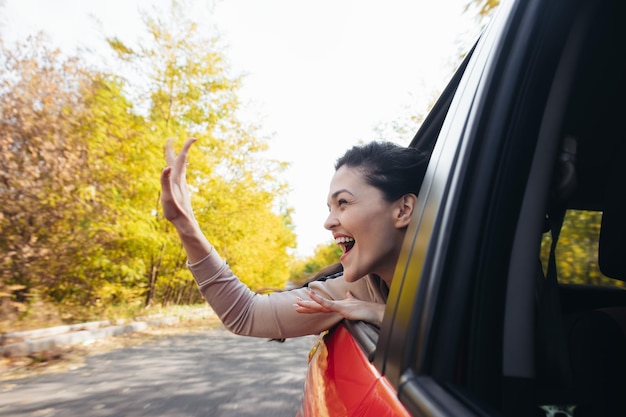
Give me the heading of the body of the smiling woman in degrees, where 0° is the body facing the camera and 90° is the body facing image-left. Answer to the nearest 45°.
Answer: approximately 90°

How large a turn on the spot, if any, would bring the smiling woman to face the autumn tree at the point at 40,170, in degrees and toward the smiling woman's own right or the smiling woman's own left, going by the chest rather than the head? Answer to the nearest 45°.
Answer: approximately 45° to the smiling woman's own right

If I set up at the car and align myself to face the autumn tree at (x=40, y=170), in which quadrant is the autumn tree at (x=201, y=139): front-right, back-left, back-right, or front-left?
front-right

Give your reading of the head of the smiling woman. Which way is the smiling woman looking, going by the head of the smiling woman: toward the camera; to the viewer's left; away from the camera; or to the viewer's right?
to the viewer's left

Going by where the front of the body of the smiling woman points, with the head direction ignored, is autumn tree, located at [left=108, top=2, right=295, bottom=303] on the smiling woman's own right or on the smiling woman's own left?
on the smiling woman's own right
